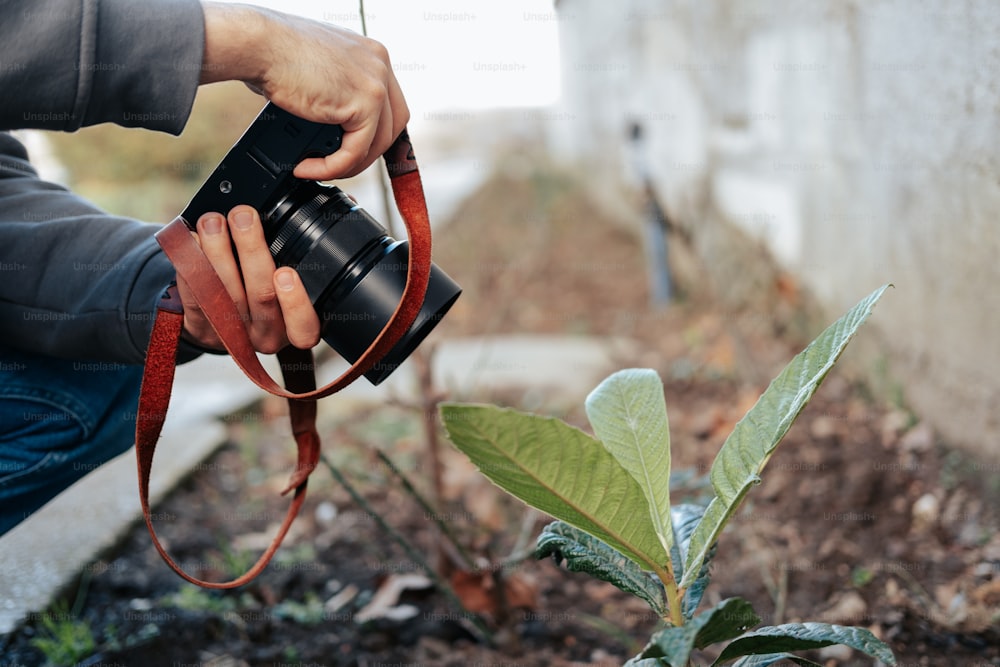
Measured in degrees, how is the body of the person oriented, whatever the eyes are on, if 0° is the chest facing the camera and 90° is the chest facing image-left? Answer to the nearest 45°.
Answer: approximately 270°

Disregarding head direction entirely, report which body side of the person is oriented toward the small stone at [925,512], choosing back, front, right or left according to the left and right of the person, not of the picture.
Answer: front

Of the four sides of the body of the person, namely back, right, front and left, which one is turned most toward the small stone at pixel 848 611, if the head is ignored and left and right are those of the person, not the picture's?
front
